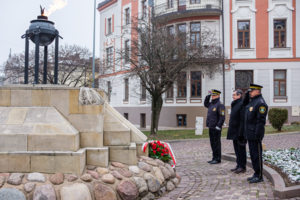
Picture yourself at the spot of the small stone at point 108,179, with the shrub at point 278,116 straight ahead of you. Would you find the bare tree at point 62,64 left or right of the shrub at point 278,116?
left

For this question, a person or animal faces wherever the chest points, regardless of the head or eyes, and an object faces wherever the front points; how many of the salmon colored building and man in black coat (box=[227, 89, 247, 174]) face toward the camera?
1

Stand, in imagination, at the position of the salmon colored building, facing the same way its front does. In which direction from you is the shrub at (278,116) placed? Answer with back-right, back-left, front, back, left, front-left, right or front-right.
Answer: front

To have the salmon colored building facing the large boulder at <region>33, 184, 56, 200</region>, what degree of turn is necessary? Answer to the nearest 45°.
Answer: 0° — it already faces it

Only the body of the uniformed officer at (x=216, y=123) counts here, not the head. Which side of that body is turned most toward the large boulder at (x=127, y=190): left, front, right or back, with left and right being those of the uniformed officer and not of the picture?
front

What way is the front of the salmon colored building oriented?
toward the camera

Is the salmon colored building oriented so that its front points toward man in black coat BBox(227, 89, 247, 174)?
yes

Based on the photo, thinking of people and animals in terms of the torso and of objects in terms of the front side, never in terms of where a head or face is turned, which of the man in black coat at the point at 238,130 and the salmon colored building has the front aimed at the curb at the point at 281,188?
the salmon colored building

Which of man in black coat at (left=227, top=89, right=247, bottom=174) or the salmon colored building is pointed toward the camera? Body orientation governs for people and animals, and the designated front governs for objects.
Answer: the salmon colored building

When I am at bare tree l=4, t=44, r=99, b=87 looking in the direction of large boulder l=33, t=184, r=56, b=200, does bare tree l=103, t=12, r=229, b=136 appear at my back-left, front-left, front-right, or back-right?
front-left

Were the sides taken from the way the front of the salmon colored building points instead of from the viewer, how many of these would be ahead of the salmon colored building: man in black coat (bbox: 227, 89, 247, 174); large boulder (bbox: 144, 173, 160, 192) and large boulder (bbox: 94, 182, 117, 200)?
3

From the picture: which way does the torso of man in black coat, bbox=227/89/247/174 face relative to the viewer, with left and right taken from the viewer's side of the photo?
facing to the left of the viewer

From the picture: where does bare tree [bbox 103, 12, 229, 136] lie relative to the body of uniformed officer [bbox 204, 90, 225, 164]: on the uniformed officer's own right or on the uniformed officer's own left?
on the uniformed officer's own right

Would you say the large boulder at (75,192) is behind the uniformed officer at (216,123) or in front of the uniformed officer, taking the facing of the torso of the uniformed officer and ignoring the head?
in front
